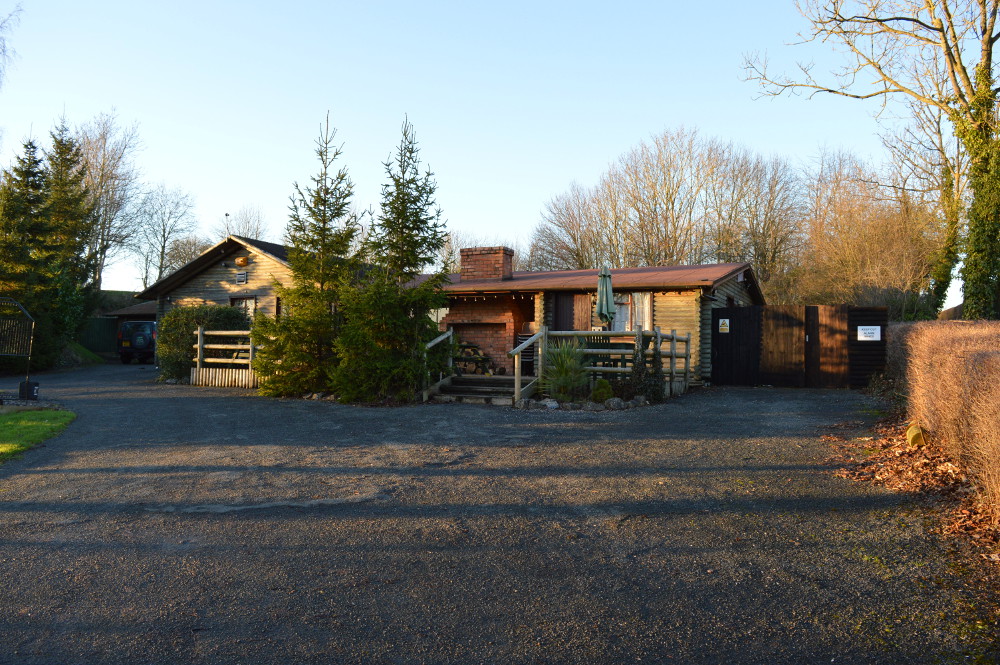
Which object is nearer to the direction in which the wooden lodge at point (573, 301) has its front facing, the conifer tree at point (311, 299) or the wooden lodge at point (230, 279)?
the conifer tree

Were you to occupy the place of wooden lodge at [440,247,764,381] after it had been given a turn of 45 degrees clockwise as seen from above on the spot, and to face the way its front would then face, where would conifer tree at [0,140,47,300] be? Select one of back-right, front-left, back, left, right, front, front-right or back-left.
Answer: front-right

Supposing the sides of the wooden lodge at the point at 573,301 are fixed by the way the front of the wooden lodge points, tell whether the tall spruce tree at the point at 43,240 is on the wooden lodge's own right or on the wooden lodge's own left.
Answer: on the wooden lodge's own right

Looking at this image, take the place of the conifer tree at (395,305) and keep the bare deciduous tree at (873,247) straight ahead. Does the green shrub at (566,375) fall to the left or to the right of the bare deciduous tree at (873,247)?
right

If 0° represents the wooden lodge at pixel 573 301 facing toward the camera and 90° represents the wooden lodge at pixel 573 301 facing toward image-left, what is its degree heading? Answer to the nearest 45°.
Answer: approximately 0°

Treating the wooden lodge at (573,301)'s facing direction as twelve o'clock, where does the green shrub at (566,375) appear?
The green shrub is roughly at 12 o'clock from the wooden lodge.

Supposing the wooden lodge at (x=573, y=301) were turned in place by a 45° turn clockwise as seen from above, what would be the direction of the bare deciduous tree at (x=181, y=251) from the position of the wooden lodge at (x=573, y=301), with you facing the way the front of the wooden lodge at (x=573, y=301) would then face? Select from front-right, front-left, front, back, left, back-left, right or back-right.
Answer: right

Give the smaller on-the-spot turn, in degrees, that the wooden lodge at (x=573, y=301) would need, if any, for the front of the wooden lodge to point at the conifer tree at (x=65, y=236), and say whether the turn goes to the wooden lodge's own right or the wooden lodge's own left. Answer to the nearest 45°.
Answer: approximately 90° to the wooden lodge's own right

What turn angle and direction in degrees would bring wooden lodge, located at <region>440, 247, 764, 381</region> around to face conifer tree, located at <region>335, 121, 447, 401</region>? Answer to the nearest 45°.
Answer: approximately 45° to its right

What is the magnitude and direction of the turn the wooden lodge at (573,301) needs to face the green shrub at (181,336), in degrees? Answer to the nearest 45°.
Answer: approximately 90° to its right

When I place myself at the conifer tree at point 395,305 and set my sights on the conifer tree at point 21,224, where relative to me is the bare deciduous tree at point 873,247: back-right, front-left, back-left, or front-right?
back-right
